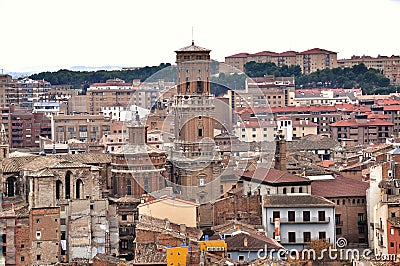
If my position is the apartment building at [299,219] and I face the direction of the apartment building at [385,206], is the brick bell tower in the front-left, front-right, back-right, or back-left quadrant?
back-left

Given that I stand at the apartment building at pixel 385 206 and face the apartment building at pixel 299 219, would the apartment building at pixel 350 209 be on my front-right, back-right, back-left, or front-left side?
front-right

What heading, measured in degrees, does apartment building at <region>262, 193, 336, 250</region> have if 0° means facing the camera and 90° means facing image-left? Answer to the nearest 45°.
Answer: approximately 0°
